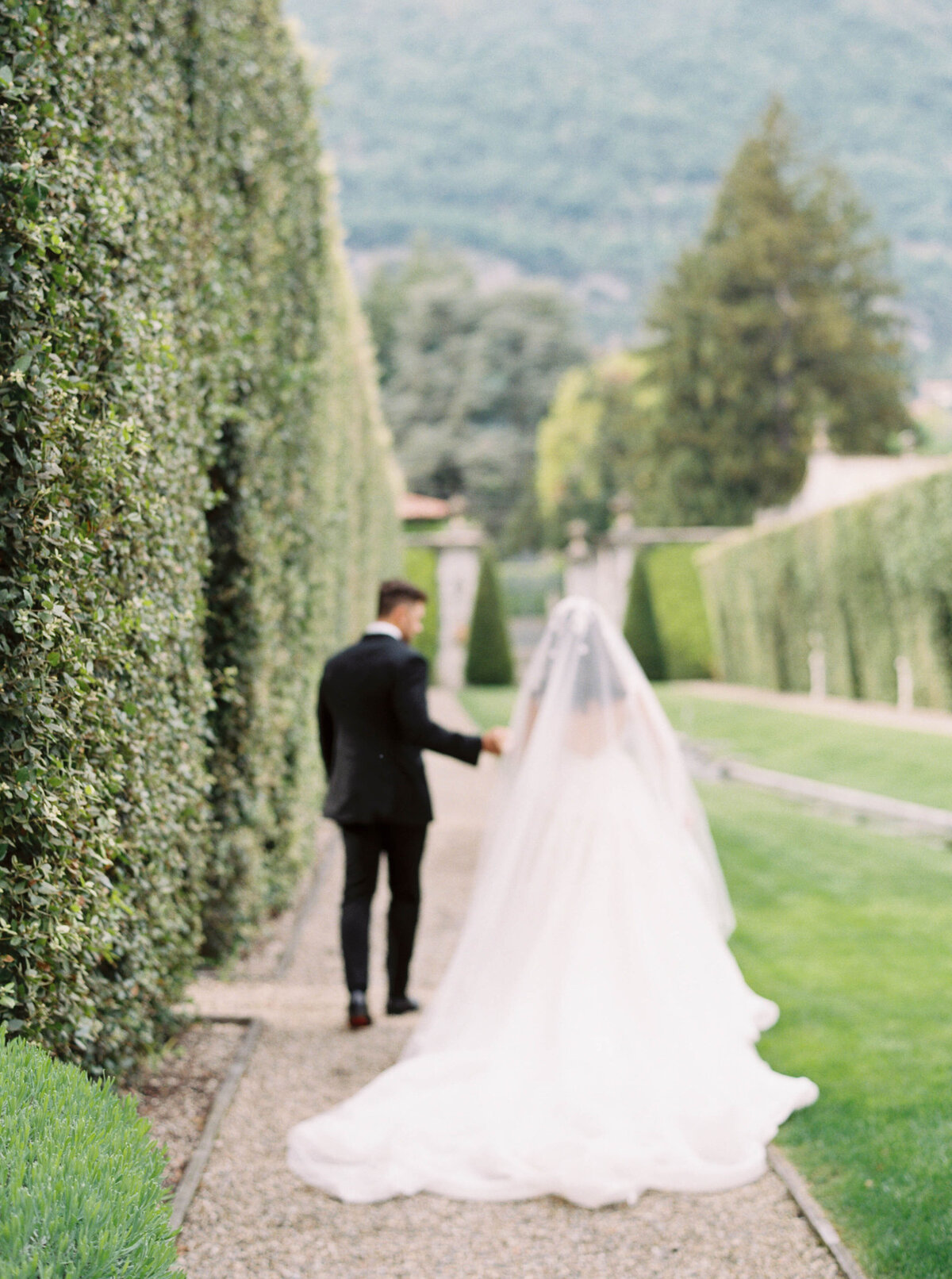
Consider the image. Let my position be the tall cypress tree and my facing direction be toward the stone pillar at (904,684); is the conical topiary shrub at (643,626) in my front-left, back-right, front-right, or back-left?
front-right

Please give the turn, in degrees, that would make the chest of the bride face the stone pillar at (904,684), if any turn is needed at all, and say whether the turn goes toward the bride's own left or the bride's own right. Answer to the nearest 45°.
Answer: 0° — they already face it

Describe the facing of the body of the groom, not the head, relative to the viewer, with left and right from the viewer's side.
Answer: facing away from the viewer and to the right of the viewer

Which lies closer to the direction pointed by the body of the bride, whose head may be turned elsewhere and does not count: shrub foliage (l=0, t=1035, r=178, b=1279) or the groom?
the groom

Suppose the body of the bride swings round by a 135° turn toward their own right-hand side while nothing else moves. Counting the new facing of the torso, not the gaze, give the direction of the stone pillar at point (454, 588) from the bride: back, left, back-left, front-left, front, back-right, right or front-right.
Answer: back-left

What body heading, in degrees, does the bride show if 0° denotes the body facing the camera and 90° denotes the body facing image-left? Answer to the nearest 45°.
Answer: approximately 180°

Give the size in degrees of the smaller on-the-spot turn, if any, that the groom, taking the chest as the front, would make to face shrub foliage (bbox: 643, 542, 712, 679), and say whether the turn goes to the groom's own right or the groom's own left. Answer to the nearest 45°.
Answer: approximately 45° to the groom's own left

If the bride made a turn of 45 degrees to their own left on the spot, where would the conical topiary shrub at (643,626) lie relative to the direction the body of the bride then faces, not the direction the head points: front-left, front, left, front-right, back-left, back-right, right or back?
front-right

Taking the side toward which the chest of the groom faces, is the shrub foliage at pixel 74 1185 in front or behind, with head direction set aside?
behind

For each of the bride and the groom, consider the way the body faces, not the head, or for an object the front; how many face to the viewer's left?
0

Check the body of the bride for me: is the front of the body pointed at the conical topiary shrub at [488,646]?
yes
